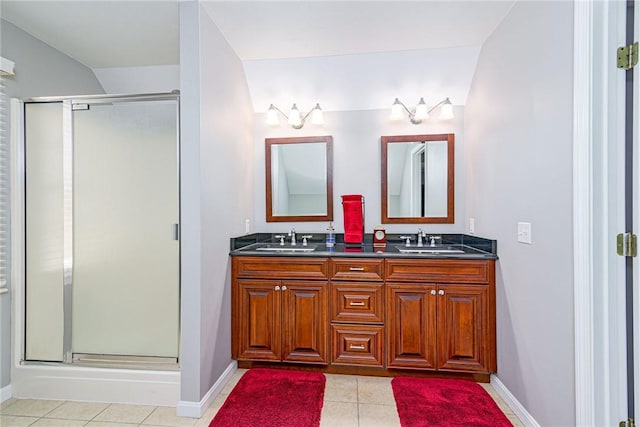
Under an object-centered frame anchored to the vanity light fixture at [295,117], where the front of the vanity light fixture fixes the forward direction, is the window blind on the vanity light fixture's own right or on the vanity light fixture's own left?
on the vanity light fixture's own right

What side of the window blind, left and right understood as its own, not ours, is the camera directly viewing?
right

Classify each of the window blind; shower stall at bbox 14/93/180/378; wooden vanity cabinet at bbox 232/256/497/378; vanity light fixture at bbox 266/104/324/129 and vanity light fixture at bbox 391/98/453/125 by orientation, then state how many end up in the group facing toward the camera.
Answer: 4

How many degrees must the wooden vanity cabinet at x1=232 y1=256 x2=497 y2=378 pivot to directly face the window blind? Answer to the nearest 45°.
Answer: approximately 90° to its right

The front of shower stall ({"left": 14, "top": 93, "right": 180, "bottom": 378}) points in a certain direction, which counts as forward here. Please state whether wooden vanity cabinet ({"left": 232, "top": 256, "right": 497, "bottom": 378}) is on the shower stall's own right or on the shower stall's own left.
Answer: on the shower stall's own left

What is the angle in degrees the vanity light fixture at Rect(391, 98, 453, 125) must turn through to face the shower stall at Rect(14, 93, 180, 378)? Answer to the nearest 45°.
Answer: approximately 45° to its right
